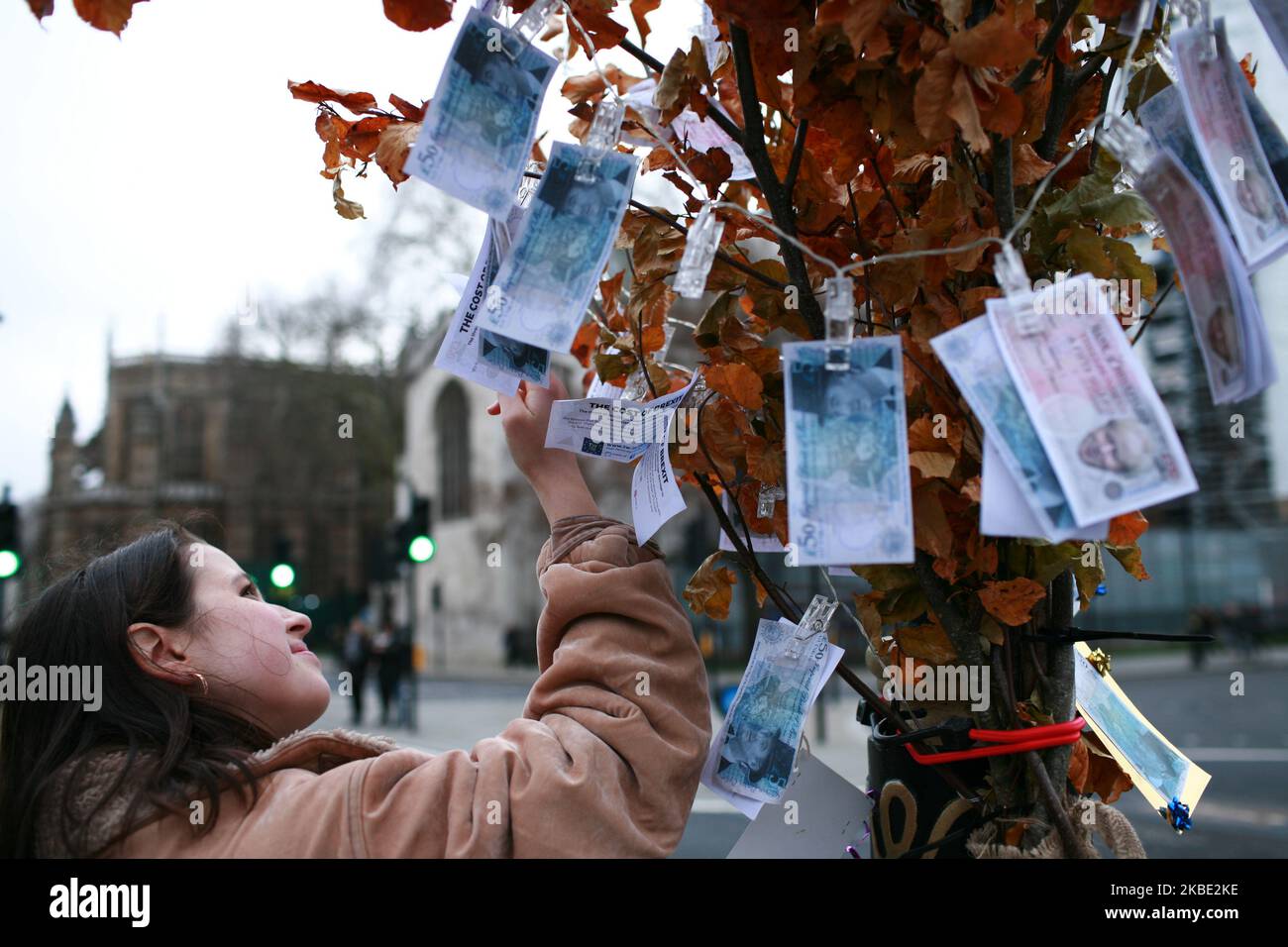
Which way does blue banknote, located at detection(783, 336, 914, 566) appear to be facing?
toward the camera

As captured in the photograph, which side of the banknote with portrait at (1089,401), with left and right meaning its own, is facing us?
front

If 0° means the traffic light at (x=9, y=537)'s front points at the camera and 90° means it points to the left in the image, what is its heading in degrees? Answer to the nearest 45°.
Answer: approximately 0°

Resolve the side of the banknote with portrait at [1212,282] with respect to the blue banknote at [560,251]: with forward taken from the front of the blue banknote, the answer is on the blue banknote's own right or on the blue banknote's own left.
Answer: on the blue banknote's own left

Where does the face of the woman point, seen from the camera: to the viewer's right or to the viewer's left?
to the viewer's right

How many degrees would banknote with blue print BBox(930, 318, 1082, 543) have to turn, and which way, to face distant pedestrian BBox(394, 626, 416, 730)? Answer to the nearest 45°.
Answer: approximately 135° to its right

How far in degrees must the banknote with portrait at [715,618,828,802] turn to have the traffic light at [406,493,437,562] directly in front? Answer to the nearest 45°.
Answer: approximately 180°

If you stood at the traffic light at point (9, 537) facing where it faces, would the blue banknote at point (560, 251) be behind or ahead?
ahead

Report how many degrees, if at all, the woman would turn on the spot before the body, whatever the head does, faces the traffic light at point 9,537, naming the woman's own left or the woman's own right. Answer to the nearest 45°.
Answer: approximately 45° to the woman's own left

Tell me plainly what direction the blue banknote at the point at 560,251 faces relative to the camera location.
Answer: facing the viewer
